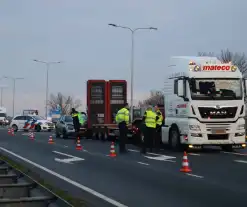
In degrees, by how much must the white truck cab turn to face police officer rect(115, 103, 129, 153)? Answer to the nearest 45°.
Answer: approximately 135° to its right

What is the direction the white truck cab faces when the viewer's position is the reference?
facing the viewer and to the right of the viewer

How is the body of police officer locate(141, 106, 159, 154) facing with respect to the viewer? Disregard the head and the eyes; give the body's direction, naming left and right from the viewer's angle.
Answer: facing away from the viewer

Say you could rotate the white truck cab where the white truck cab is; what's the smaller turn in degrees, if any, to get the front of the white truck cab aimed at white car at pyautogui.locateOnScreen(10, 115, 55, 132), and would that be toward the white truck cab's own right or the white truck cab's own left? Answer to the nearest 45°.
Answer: approximately 180°

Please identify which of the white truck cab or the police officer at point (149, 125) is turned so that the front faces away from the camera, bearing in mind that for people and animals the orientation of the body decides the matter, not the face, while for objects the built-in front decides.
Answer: the police officer
